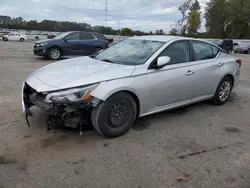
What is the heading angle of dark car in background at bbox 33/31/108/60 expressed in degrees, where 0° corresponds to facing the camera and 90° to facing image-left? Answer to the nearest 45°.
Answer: approximately 45°

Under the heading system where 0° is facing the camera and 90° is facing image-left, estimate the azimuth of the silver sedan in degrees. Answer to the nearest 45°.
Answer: approximately 45°

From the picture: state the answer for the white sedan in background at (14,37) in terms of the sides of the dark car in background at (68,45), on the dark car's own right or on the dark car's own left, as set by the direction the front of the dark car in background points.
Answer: on the dark car's own right

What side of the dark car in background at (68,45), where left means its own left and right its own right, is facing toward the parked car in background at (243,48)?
back

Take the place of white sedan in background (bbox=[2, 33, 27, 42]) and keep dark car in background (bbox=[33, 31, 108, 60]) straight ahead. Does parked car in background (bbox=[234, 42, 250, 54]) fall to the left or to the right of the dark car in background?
left

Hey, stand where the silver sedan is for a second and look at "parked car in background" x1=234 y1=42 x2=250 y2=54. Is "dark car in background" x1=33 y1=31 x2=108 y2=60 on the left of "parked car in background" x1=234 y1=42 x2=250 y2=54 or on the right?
left

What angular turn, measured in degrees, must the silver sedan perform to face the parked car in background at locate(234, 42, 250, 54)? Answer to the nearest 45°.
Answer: approximately 180°

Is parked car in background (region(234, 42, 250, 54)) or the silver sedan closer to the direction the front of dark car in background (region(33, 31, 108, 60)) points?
the silver sedan
